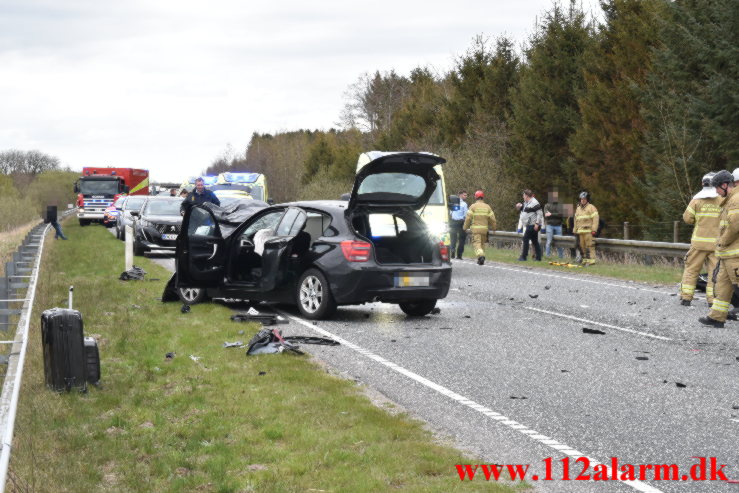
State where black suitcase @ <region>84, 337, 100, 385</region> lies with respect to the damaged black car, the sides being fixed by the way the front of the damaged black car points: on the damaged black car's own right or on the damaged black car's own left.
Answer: on the damaged black car's own left

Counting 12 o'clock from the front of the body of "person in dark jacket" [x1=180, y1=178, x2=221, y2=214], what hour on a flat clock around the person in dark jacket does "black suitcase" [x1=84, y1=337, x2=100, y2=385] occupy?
The black suitcase is roughly at 12 o'clock from the person in dark jacket.

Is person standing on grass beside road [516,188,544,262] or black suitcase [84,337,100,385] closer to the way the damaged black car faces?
the person standing on grass beside road

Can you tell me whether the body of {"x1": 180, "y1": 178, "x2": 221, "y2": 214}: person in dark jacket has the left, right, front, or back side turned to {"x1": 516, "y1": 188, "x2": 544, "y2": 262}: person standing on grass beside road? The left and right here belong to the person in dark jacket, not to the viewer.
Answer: left

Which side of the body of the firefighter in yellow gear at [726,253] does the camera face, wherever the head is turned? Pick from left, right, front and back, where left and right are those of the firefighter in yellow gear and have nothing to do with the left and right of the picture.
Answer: left

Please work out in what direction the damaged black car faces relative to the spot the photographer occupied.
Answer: facing away from the viewer and to the left of the viewer

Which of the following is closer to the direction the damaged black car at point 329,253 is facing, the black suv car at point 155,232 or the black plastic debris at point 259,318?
the black suv car

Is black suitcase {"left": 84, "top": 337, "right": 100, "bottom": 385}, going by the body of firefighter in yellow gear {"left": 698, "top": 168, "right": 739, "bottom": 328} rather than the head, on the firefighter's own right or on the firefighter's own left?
on the firefighter's own left

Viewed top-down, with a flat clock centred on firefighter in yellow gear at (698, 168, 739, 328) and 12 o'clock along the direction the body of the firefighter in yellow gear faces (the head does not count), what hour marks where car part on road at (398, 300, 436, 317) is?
The car part on road is roughly at 12 o'clock from the firefighter in yellow gear.
